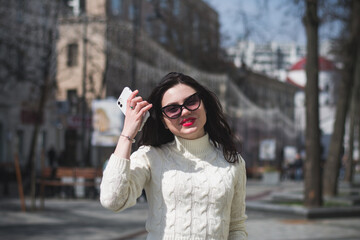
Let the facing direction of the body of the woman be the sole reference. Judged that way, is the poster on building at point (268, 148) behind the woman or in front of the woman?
behind

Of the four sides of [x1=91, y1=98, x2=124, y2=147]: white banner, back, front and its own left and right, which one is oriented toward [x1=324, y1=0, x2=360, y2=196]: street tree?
left

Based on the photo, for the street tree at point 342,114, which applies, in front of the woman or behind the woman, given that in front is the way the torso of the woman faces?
behind

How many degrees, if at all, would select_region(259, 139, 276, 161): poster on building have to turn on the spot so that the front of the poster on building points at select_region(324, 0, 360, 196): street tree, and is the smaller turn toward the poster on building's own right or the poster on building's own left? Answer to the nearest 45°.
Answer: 0° — it already faces it

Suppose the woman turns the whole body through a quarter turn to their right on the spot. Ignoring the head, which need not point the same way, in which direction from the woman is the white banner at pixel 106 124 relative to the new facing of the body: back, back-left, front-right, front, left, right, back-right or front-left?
right

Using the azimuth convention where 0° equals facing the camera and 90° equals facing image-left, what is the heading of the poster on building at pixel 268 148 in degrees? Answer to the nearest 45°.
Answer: approximately 0°

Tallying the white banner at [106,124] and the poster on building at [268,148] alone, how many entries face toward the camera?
2

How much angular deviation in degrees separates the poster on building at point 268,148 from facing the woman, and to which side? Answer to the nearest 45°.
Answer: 0° — it already faces them

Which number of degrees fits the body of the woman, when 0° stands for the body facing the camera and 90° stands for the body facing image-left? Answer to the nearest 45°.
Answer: approximately 0°
